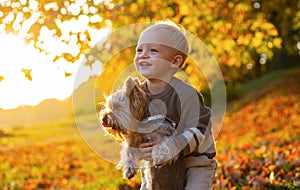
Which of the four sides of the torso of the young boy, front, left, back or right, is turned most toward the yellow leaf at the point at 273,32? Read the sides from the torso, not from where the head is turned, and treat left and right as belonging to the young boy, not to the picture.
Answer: back

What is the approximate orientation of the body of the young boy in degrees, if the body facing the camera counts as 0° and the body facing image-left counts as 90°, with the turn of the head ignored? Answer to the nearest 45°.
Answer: approximately 45°

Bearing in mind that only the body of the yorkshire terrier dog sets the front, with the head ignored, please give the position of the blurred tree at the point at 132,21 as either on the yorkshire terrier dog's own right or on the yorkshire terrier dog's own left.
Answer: on the yorkshire terrier dog's own right

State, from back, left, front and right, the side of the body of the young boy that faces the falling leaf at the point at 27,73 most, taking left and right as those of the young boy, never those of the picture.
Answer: right

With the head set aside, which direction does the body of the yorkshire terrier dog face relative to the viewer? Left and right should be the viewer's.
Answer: facing to the left of the viewer

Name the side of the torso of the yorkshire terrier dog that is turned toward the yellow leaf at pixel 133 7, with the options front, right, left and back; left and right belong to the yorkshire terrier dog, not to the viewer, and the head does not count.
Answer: right

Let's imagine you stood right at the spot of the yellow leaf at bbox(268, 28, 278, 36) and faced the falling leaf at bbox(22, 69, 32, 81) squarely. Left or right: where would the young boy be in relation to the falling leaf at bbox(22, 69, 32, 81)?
left

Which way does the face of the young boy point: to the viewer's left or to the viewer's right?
to the viewer's left
